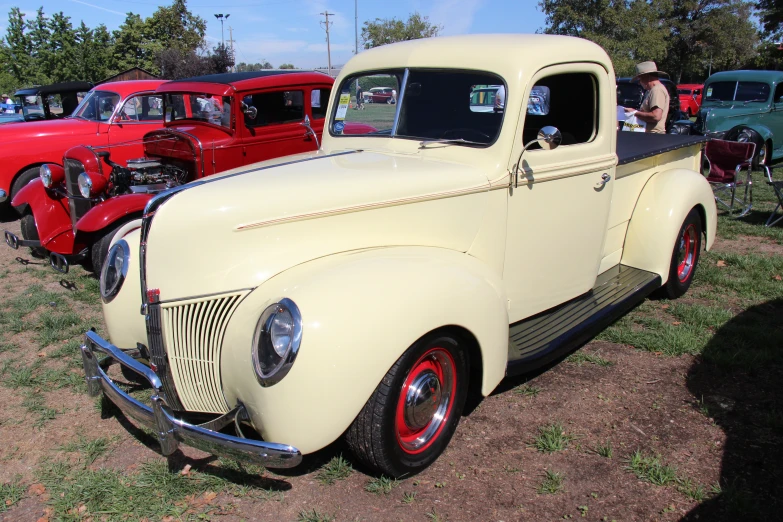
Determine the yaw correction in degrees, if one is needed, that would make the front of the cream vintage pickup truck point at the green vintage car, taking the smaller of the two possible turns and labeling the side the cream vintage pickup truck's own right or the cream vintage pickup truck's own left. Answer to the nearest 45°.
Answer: approximately 180°

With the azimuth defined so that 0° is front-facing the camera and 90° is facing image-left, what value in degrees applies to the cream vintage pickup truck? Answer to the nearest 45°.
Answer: approximately 45°

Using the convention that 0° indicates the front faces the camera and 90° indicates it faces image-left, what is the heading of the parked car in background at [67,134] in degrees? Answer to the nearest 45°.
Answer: approximately 45°

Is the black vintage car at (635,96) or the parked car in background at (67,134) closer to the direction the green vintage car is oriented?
the parked car in background

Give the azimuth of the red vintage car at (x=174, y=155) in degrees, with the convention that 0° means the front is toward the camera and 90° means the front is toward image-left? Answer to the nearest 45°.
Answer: approximately 45°

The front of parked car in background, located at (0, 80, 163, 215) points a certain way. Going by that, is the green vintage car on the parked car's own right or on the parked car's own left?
on the parked car's own left

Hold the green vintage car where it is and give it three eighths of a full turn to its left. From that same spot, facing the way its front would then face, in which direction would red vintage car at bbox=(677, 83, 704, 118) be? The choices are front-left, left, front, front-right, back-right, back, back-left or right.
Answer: left
